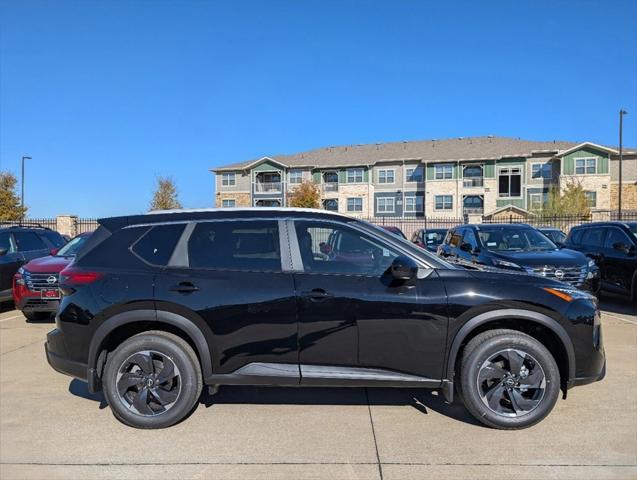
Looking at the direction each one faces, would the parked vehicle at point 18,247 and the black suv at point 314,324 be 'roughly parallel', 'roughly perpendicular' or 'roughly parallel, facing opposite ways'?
roughly perpendicular

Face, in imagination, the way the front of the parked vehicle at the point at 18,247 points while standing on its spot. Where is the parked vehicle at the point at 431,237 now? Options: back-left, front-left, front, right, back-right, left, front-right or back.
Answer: back-left

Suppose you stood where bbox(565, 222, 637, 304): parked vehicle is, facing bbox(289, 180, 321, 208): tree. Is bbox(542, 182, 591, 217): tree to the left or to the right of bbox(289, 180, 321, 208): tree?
right

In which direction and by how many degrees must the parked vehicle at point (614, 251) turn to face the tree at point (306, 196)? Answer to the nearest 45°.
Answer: approximately 180°

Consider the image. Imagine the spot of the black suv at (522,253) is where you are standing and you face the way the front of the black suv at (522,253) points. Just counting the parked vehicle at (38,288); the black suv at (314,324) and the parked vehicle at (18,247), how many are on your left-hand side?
0

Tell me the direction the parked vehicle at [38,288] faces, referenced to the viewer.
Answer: facing the viewer and to the left of the viewer

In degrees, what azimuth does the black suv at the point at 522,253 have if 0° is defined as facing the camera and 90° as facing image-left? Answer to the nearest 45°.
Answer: approximately 315°

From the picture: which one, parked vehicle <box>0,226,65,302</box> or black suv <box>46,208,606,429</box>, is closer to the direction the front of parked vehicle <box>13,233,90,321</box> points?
the black suv

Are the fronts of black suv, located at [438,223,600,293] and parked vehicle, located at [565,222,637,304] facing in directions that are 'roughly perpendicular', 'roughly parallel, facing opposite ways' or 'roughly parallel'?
roughly parallel

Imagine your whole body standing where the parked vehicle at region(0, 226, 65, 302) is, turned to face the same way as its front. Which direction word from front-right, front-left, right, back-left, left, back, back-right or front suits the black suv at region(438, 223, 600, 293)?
left

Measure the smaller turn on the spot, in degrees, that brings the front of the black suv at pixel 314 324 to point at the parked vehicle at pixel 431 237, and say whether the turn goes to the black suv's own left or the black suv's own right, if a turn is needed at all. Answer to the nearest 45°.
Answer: approximately 90° to the black suv's own left

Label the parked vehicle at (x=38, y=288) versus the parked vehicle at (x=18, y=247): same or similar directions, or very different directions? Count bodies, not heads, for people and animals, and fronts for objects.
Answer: same or similar directions

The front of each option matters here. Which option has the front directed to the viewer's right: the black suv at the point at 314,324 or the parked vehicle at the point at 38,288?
the black suv

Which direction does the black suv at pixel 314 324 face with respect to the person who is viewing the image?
facing to the right of the viewer

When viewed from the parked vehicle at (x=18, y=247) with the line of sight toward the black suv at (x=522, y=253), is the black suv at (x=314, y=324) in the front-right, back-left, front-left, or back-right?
front-right

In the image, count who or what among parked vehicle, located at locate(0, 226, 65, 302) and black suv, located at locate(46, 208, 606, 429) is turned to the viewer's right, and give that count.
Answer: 1

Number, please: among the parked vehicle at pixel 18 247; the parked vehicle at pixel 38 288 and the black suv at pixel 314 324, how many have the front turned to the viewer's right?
1

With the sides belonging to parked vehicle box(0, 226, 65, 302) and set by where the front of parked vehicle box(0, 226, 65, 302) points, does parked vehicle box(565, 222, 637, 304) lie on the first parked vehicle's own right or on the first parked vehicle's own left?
on the first parked vehicle's own left
